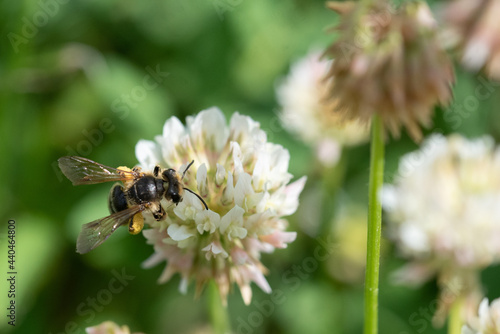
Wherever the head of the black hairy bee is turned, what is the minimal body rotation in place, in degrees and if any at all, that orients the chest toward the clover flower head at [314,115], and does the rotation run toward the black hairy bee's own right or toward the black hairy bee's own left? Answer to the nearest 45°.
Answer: approximately 45° to the black hairy bee's own left

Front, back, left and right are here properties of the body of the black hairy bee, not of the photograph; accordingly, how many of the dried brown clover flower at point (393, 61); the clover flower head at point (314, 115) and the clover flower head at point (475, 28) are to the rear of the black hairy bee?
0

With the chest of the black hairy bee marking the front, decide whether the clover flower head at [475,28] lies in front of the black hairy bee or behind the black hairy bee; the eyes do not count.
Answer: in front

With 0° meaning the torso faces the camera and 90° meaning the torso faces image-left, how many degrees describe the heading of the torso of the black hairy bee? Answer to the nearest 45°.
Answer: approximately 270°

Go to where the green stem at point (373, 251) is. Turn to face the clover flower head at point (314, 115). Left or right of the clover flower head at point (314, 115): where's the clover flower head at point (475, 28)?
right
